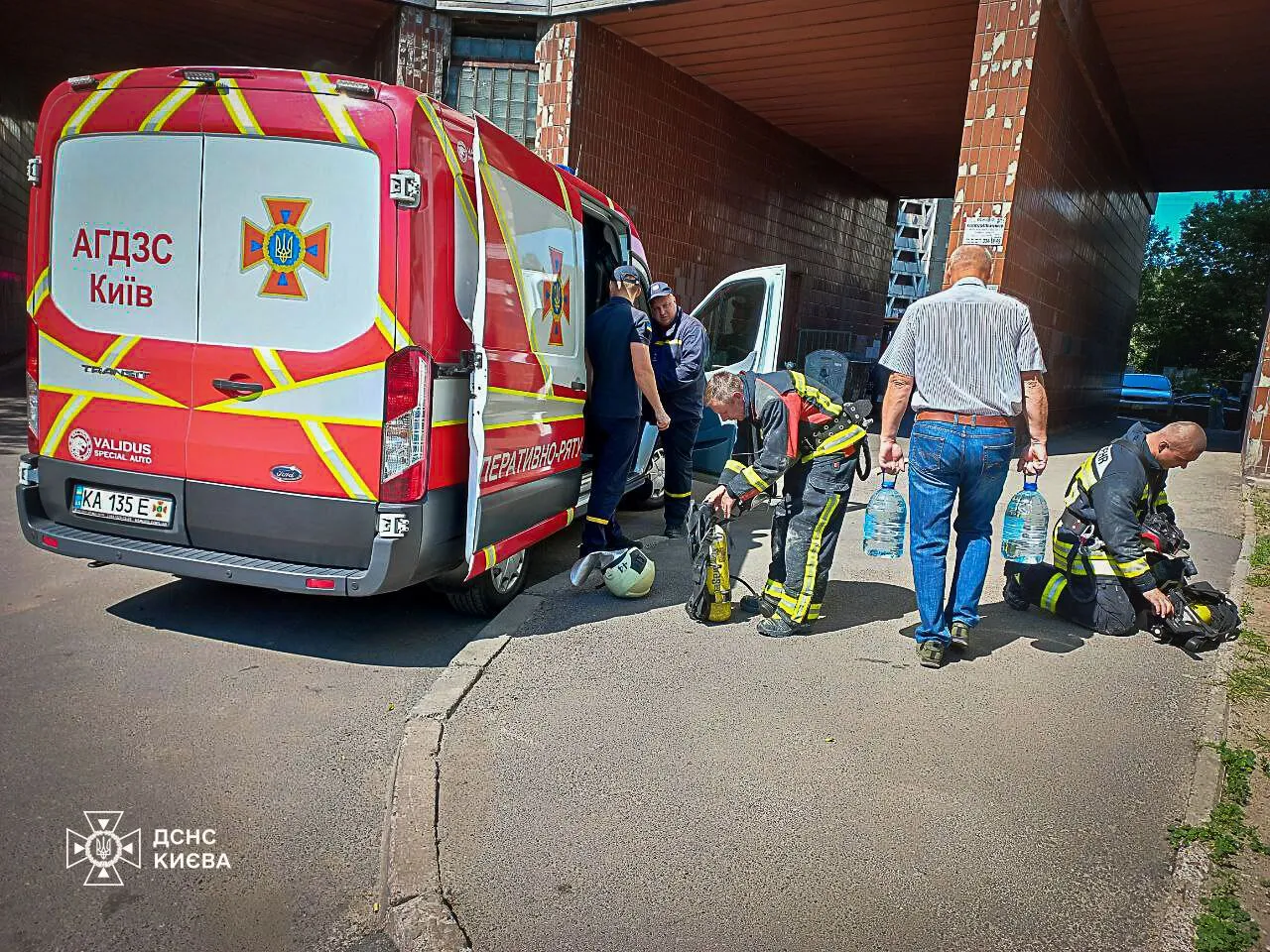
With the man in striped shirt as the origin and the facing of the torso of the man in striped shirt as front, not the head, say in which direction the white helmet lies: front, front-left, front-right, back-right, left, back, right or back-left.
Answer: left

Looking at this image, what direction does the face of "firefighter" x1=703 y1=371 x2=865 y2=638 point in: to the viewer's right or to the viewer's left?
to the viewer's left

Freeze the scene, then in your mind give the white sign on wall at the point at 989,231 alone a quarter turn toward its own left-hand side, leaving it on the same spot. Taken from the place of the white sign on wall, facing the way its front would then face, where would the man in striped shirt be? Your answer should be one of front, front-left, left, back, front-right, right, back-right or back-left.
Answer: right

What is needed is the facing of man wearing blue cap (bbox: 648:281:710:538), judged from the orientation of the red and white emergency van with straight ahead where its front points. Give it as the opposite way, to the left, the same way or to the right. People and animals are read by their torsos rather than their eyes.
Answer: the opposite way

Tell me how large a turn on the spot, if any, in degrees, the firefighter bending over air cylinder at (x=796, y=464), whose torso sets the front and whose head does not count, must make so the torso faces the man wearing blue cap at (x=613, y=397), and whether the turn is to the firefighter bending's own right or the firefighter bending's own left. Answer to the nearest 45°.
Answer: approximately 45° to the firefighter bending's own right

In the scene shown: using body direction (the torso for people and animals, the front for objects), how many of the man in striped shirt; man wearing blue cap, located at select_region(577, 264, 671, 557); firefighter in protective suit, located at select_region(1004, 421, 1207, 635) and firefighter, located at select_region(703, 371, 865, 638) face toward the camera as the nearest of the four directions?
0

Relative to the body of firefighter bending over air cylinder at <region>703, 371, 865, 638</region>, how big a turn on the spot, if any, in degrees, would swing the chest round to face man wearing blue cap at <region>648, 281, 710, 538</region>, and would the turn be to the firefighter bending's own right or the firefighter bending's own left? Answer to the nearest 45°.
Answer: approximately 90° to the firefighter bending's own right

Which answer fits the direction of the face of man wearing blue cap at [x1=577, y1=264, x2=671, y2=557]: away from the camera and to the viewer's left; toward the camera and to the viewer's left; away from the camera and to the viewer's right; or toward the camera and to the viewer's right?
away from the camera and to the viewer's right

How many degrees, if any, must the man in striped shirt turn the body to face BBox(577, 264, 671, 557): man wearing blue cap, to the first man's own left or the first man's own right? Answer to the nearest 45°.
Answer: approximately 90° to the first man's own left

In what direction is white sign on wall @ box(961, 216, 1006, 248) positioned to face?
toward the camera

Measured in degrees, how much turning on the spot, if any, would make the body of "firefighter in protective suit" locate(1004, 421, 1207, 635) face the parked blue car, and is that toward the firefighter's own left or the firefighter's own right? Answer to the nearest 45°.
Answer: approximately 90° to the firefighter's own left

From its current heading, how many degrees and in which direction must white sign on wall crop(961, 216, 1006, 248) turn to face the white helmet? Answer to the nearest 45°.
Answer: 0° — it already faces it

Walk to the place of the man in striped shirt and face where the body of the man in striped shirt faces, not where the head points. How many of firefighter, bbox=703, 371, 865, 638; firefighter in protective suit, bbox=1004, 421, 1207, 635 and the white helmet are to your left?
2

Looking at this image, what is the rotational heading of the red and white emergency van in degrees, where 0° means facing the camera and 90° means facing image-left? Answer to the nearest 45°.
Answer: approximately 225°

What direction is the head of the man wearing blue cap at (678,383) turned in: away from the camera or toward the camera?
toward the camera

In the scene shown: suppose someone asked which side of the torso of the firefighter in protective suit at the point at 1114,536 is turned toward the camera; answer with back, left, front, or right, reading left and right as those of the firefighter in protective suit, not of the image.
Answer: right
